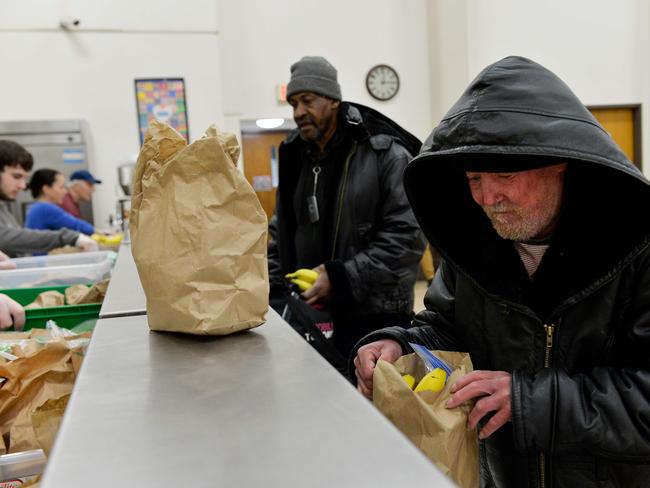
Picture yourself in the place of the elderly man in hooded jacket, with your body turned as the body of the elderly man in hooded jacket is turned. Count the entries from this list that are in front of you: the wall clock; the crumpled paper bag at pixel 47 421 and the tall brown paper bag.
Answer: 2

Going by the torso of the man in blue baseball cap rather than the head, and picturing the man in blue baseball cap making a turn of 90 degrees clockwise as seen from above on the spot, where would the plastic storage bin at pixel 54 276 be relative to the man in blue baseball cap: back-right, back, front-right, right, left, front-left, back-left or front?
front

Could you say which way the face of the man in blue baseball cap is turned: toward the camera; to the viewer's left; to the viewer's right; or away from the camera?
to the viewer's right

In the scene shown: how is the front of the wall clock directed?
toward the camera

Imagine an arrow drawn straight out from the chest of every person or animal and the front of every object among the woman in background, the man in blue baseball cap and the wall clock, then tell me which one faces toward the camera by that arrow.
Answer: the wall clock

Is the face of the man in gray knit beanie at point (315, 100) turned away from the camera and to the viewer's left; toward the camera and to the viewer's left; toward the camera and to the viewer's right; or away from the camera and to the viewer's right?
toward the camera and to the viewer's left

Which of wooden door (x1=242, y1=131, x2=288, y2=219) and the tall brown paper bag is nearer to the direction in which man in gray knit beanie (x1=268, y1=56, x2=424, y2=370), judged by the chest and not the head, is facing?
the tall brown paper bag

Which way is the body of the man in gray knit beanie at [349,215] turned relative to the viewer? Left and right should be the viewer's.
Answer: facing the viewer and to the left of the viewer

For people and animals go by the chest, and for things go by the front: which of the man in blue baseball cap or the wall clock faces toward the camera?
the wall clock

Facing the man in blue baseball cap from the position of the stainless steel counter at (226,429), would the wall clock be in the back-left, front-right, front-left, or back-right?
front-right

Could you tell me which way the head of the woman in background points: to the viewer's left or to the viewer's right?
to the viewer's right

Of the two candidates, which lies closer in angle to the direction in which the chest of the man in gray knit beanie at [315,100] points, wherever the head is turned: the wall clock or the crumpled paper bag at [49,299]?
the crumpled paper bag

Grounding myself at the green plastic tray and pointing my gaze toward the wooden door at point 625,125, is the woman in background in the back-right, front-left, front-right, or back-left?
front-left

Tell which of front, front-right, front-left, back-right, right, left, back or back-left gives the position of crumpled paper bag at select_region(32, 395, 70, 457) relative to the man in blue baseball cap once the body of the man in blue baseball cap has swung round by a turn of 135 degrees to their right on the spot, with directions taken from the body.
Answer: front-left

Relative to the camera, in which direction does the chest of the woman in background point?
to the viewer's right

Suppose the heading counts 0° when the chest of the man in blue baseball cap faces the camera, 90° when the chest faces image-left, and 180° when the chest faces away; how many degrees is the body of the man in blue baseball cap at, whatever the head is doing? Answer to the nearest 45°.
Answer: approximately 270°
